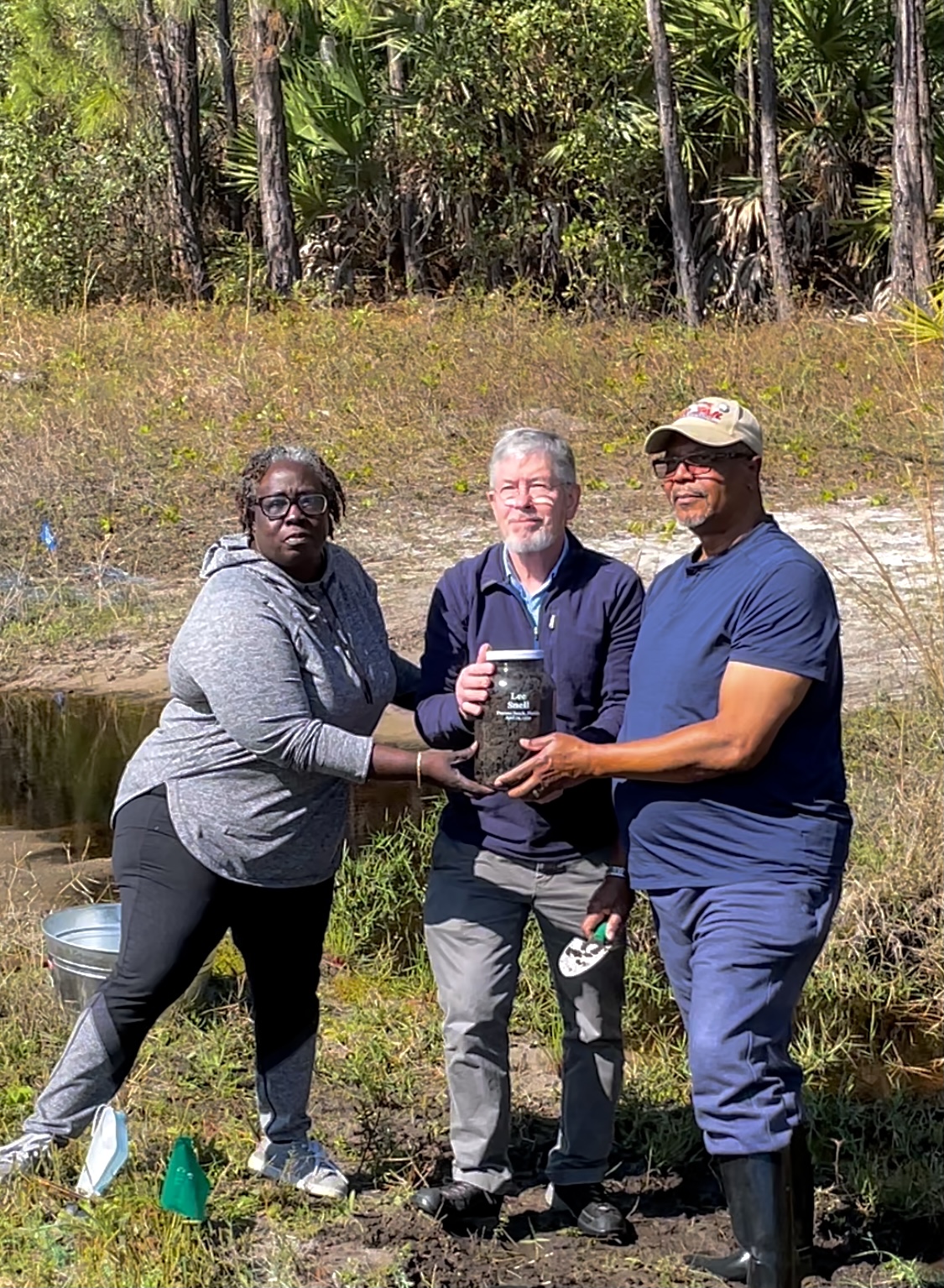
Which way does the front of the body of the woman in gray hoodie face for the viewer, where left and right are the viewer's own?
facing the viewer and to the right of the viewer

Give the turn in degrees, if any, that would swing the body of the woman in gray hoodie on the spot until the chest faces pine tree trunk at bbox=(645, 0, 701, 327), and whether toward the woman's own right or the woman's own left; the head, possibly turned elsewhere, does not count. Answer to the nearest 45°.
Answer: approximately 135° to the woman's own left

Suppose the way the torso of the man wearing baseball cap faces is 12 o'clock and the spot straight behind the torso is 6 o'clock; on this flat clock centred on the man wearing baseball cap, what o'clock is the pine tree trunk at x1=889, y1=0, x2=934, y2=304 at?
The pine tree trunk is roughly at 5 o'clock from the man wearing baseball cap.

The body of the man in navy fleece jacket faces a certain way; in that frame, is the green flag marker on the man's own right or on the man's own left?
on the man's own right

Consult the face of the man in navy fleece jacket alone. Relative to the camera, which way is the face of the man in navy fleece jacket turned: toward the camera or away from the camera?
toward the camera

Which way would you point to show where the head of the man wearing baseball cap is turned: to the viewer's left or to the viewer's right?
to the viewer's left

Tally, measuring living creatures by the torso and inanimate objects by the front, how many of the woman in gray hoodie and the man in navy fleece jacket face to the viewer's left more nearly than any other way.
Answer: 0

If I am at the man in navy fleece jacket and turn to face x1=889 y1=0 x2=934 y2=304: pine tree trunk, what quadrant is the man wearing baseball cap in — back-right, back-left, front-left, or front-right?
back-right

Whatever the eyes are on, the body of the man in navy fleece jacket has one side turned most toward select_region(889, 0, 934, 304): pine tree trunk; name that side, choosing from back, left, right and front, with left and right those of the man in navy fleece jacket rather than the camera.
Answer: back

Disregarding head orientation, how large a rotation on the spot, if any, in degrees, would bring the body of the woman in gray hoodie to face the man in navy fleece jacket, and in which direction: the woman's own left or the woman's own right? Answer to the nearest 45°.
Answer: approximately 45° to the woman's own left

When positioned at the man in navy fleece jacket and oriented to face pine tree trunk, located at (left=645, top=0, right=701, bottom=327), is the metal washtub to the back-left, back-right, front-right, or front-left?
front-left

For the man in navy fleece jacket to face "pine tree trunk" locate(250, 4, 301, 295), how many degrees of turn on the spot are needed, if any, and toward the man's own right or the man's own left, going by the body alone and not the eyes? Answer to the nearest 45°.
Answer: approximately 180°

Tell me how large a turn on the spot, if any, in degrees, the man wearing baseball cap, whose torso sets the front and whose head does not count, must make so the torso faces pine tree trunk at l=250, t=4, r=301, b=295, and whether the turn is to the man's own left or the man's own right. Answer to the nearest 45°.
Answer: approximately 135° to the man's own right

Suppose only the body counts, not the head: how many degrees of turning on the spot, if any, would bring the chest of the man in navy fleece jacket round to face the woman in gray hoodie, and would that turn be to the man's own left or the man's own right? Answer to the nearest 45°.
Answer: approximately 90° to the man's own right

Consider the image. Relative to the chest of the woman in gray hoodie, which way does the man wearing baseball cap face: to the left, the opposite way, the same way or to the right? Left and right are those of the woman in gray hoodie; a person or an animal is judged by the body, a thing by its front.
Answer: to the right

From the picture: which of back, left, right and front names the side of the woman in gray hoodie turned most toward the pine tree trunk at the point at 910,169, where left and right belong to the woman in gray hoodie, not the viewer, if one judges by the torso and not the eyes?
left

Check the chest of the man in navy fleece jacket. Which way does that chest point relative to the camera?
toward the camera
